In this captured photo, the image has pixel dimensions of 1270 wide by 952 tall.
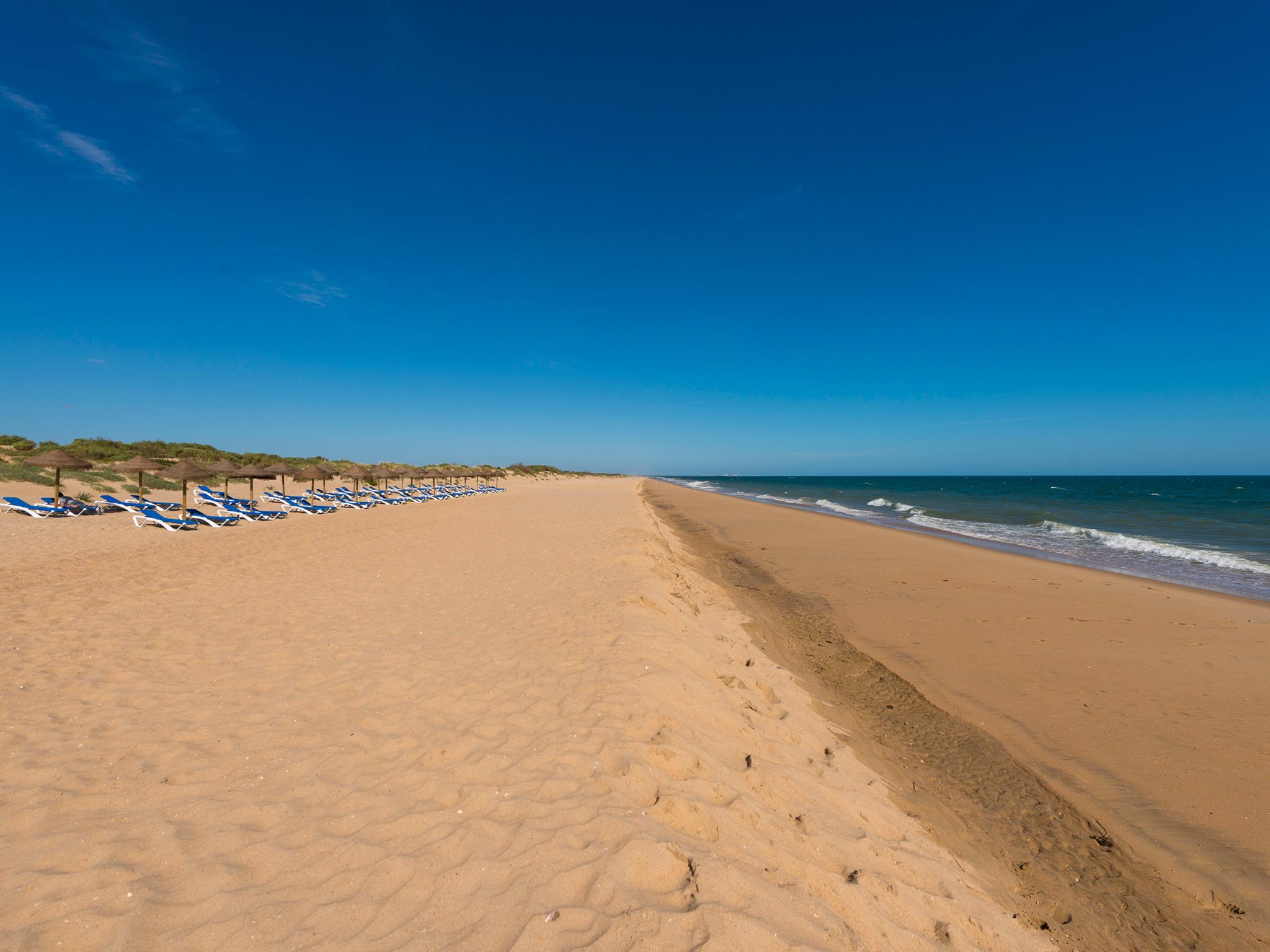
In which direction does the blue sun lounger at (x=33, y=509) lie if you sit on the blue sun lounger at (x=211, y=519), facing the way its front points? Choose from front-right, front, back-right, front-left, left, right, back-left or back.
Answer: back-left

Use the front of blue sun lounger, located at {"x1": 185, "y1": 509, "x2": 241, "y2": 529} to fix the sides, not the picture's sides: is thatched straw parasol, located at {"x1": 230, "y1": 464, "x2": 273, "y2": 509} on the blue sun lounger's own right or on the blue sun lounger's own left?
on the blue sun lounger's own left

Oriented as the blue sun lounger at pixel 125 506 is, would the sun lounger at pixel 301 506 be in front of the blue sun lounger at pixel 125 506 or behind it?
in front

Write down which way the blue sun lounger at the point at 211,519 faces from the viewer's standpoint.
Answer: facing to the right of the viewer

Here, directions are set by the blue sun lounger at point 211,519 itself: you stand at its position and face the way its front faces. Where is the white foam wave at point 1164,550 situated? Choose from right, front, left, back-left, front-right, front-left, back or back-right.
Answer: front-right

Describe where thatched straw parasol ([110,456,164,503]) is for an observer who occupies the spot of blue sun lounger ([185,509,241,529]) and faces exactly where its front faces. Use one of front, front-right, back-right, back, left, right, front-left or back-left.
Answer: back-left

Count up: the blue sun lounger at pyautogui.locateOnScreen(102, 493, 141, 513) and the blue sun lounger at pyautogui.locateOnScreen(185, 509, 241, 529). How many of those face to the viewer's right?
2

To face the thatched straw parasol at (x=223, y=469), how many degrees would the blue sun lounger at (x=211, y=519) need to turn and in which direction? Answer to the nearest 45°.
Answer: approximately 90° to its left

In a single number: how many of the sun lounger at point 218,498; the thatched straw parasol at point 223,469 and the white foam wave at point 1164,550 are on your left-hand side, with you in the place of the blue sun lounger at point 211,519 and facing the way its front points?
2

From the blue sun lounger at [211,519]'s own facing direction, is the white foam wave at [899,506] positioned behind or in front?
in front

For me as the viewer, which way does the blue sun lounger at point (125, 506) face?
facing to the right of the viewer

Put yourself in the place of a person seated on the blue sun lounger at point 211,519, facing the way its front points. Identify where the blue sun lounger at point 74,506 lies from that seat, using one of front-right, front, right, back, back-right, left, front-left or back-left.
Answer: back-left

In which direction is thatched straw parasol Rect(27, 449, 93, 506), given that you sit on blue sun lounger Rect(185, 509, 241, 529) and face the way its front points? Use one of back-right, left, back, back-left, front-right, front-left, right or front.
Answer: back-left

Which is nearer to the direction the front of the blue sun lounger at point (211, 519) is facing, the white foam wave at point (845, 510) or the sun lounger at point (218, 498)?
the white foam wave

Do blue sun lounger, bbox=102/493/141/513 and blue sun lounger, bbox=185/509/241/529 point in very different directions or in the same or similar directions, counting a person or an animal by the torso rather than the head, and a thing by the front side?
same or similar directions
